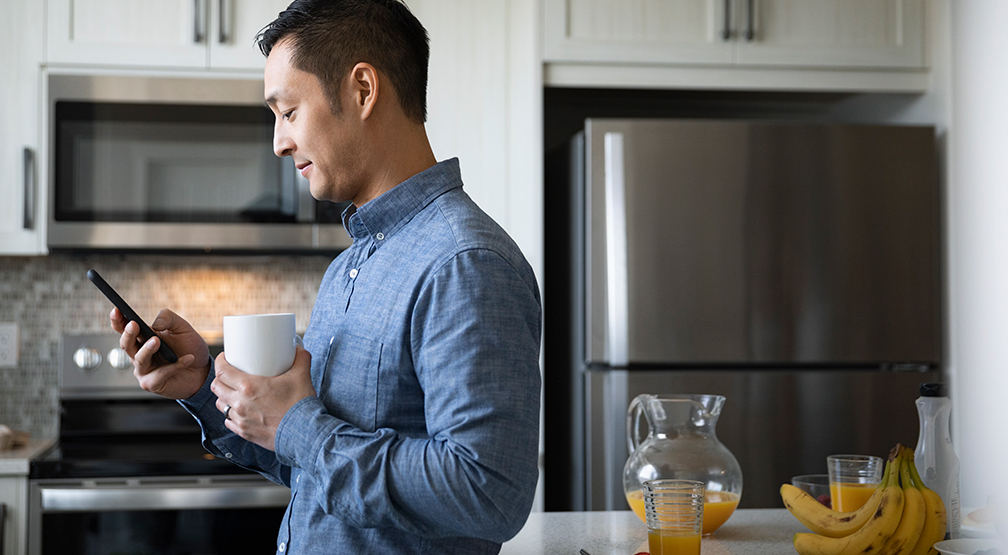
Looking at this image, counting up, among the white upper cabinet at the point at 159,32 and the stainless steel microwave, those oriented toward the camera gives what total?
2

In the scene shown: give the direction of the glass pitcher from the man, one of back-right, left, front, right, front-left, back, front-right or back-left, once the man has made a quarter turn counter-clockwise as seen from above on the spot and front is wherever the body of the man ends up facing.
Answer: back-left

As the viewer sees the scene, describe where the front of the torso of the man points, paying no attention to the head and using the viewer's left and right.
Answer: facing to the left of the viewer

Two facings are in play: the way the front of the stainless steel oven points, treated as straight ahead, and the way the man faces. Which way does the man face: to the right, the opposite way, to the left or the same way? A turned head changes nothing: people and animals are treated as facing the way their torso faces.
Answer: to the right

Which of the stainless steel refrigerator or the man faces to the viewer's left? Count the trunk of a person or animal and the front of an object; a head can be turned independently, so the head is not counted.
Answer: the man

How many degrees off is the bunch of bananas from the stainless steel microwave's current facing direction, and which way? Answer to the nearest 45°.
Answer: approximately 45° to its left

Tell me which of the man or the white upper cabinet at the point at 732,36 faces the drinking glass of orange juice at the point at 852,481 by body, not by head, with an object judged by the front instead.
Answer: the white upper cabinet

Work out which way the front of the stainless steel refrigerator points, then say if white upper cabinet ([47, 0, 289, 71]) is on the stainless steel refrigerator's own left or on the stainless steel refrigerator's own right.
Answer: on the stainless steel refrigerator's own right
